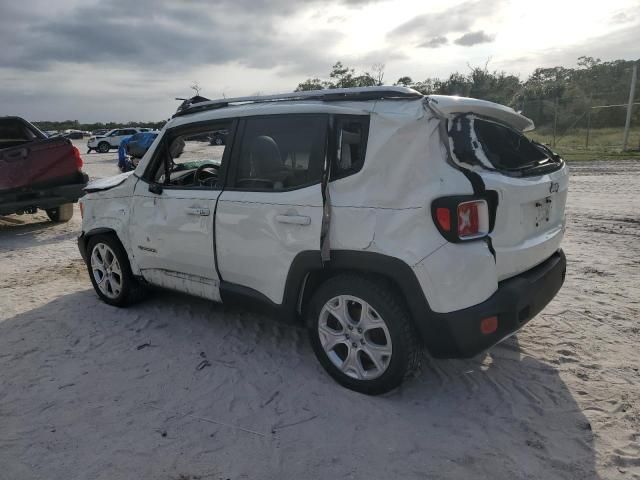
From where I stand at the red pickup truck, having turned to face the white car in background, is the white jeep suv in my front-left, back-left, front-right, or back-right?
back-right

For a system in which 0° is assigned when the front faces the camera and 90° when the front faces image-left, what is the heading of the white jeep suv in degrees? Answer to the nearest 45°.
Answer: approximately 135°

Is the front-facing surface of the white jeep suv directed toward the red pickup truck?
yes

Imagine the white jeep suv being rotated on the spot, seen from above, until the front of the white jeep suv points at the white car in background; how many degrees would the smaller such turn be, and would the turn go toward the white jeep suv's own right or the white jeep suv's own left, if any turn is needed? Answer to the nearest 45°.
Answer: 0° — it already faces it
